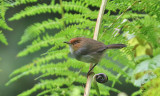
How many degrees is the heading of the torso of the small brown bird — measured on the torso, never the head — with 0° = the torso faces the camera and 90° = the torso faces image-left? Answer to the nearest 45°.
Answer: approximately 90°
